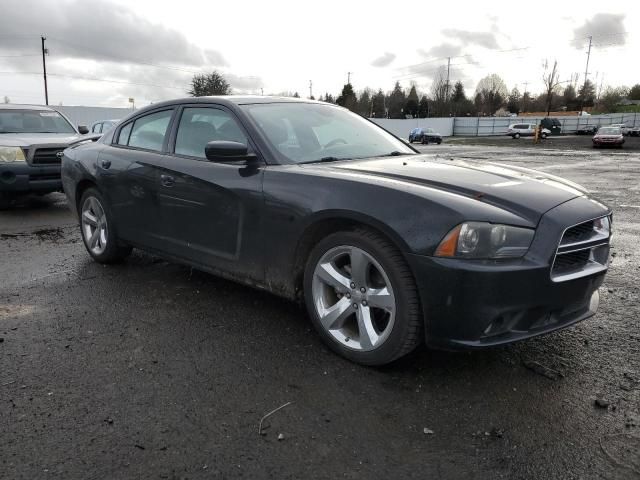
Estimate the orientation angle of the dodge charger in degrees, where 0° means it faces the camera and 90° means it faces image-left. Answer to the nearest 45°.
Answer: approximately 315°

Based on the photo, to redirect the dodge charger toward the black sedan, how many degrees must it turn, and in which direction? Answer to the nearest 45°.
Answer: approximately 135° to its left
